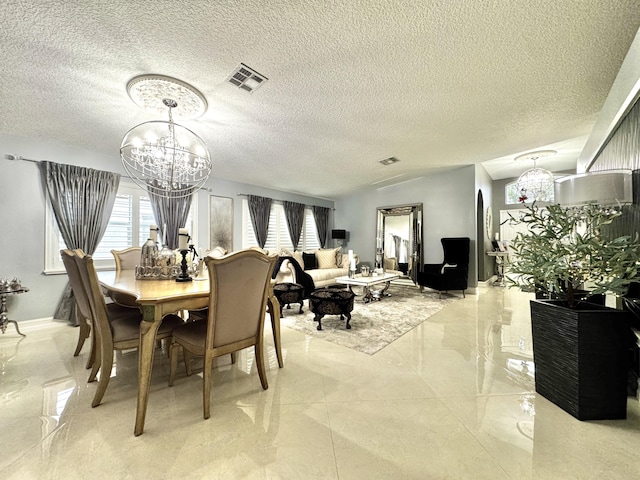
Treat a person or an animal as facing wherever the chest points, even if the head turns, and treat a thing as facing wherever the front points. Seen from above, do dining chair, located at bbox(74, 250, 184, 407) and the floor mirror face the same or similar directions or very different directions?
very different directions

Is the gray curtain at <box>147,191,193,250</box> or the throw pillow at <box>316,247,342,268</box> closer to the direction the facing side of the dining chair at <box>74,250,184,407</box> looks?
the throw pillow

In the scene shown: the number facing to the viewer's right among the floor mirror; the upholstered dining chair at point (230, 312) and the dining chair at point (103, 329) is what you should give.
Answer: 1

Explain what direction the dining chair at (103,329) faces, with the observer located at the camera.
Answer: facing to the right of the viewer

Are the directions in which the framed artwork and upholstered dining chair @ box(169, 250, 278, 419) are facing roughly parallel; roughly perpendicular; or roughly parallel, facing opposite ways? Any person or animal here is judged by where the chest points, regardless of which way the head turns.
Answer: roughly parallel, facing opposite ways

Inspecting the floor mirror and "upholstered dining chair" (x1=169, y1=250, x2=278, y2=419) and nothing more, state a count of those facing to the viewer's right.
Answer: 0

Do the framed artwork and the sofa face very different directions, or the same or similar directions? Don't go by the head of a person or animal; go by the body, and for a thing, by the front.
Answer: same or similar directions

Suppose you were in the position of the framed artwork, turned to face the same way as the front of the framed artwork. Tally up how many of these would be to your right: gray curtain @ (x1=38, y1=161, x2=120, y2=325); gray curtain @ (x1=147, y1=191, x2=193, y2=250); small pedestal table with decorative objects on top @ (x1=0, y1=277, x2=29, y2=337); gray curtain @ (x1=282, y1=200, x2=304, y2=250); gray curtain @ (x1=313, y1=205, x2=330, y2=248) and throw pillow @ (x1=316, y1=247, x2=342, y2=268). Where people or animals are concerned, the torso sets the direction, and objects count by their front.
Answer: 3

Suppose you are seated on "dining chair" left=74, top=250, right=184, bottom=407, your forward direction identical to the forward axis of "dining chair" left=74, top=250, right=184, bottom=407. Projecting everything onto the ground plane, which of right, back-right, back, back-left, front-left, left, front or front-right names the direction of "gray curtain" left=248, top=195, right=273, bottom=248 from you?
front-left

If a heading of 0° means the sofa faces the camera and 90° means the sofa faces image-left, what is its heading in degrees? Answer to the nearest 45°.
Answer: approximately 315°

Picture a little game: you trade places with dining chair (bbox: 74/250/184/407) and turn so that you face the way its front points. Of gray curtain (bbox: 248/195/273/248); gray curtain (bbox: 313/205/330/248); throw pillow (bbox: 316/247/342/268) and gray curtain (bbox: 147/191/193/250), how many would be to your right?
0

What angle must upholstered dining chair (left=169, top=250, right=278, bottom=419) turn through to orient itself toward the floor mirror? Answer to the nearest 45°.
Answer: approximately 90° to its right

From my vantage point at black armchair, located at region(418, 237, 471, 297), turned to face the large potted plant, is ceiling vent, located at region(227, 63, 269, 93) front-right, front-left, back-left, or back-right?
front-right

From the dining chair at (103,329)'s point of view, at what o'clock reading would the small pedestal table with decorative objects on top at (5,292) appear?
The small pedestal table with decorative objects on top is roughly at 8 o'clock from the dining chair.

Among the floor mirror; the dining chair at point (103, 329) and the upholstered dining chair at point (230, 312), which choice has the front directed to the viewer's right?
the dining chair

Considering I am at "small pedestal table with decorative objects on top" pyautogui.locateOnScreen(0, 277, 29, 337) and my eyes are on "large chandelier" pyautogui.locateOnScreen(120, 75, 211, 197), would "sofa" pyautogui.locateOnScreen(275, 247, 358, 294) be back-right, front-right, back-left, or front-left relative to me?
front-left

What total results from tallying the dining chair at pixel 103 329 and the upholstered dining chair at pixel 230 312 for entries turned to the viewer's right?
1

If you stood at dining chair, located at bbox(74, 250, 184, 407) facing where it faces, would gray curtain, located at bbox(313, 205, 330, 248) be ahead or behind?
ahead
